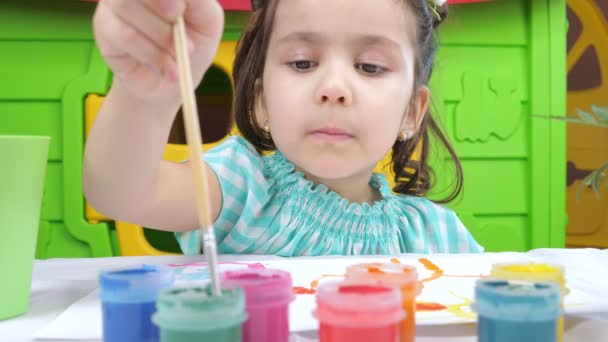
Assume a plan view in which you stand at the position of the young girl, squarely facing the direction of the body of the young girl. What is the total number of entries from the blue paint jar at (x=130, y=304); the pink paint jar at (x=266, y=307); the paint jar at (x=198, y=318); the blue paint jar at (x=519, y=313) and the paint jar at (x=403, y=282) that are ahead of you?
5

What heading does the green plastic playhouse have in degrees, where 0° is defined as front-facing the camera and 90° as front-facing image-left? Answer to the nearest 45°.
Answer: approximately 0°

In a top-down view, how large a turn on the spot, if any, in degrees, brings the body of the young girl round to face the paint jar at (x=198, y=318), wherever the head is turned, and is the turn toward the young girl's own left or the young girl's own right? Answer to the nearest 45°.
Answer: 0° — they already face it

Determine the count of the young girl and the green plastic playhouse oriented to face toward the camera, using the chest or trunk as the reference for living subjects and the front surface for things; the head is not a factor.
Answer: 2

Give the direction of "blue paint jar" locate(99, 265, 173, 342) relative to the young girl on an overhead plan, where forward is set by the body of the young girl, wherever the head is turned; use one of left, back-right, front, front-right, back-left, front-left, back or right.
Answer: front

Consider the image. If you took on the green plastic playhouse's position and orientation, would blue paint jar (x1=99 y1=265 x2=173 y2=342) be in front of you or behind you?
in front

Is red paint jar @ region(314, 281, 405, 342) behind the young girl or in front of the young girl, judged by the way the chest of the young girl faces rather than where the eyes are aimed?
in front

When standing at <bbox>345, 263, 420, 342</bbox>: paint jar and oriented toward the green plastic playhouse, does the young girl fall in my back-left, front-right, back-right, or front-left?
front-left

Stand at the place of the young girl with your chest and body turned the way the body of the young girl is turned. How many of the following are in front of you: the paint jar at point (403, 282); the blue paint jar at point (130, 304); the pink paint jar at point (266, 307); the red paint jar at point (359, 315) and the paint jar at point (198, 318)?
5
